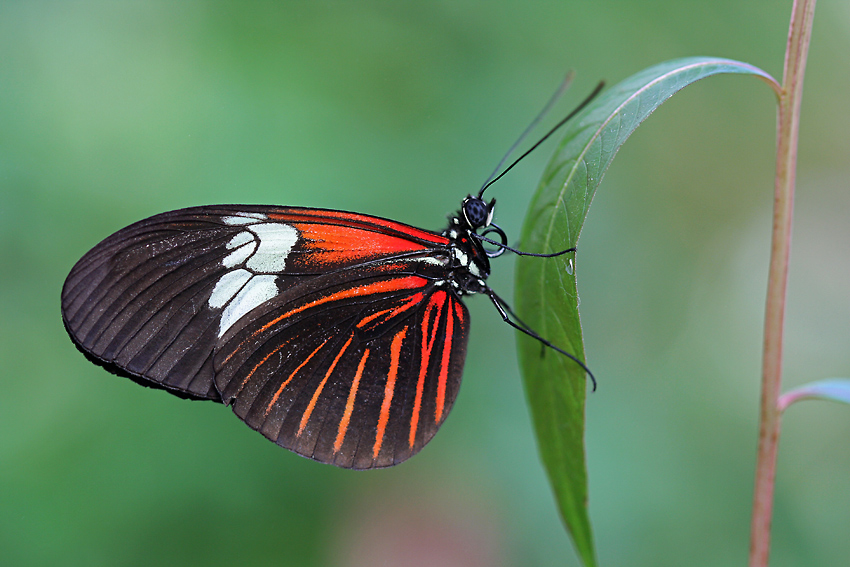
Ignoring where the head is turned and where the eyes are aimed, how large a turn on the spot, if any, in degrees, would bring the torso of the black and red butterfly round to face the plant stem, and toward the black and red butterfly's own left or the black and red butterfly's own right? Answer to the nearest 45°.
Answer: approximately 45° to the black and red butterfly's own right

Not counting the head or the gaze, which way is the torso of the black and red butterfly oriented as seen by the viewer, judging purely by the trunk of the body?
to the viewer's right
